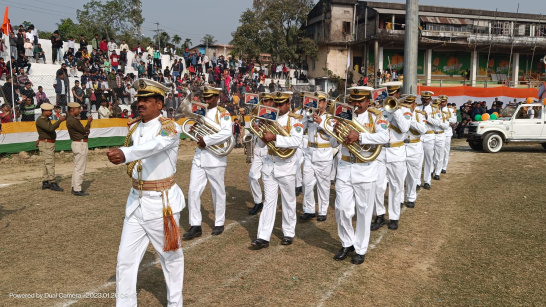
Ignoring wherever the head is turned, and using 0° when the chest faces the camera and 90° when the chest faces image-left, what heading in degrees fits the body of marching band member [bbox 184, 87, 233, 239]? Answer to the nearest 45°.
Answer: approximately 45°

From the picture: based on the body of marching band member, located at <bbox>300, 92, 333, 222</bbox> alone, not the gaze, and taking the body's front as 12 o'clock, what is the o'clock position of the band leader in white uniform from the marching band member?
The band leader in white uniform is roughly at 11 o'clock from the marching band member.

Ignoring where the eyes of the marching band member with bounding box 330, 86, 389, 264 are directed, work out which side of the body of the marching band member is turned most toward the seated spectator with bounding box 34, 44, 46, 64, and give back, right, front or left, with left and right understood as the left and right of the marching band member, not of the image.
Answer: right

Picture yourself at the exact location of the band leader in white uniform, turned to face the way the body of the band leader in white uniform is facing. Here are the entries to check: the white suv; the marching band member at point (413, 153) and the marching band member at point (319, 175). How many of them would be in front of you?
0

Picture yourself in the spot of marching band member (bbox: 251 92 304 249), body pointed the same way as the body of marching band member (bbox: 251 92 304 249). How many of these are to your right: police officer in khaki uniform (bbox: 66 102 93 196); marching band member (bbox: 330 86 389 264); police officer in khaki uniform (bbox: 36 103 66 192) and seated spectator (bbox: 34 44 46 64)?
3

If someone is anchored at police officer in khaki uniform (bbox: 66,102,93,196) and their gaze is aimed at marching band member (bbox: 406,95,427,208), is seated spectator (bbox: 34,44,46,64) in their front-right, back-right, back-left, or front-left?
back-left

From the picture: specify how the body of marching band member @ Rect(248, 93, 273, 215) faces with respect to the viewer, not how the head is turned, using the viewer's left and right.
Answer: facing the viewer and to the left of the viewer

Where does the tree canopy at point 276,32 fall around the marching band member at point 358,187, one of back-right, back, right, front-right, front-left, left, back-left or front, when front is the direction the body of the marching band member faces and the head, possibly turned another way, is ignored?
back-right

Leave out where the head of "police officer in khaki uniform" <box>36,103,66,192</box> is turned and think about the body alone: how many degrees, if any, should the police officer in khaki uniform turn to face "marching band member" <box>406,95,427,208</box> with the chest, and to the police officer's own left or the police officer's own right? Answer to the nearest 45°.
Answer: approximately 45° to the police officer's own right

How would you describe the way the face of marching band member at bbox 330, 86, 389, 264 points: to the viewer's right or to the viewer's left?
to the viewer's left

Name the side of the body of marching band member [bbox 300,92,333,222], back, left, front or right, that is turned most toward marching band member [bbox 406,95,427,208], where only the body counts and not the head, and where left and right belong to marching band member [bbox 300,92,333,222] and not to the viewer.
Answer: back

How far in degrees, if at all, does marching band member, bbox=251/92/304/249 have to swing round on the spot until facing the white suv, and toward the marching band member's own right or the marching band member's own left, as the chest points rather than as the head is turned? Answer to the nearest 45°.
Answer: approximately 180°

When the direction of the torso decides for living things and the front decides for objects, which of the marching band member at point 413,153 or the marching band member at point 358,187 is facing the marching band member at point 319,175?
the marching band member at point 413,153

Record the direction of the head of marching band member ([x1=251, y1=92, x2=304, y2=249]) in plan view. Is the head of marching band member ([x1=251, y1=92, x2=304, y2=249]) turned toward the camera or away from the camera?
toward the camera

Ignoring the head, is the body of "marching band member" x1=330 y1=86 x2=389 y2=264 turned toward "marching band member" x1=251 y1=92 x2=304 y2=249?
no

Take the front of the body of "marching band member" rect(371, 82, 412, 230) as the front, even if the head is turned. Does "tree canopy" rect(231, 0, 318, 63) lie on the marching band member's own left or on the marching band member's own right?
on the marching band member's own right

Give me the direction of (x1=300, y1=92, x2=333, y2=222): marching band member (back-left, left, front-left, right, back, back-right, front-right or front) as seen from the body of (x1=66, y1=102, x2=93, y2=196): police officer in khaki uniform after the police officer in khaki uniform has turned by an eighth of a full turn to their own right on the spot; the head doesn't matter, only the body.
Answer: front

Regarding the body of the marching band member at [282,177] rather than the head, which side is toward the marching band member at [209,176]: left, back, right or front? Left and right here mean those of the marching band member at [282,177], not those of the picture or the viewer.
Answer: right

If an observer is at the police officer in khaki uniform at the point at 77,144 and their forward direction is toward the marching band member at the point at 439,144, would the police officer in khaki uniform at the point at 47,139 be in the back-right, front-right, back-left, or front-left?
back-left
